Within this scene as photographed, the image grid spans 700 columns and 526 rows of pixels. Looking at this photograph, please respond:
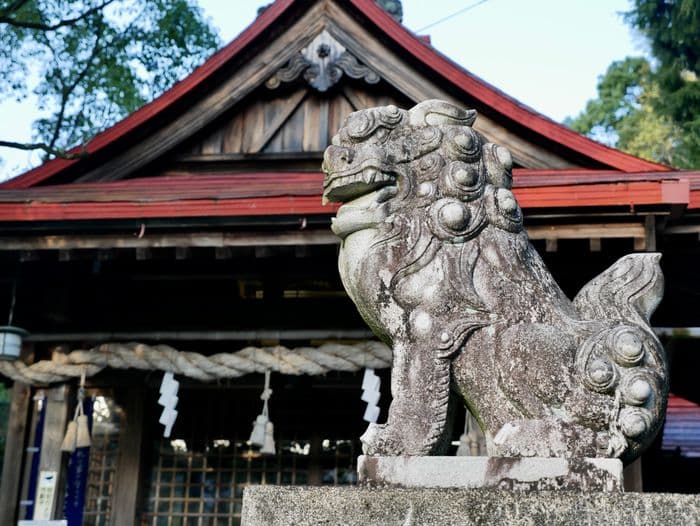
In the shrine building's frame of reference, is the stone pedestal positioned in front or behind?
in front

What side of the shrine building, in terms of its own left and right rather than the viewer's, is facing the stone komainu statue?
front

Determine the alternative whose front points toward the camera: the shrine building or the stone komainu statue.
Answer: the shrine building

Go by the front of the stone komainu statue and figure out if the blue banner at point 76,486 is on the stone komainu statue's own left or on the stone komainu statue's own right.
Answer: on the stone komainu statue's own right

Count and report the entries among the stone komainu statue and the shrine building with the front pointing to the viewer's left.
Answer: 1

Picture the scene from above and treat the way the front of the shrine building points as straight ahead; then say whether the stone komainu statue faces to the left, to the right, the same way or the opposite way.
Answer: to the right

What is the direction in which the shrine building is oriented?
toward the camera

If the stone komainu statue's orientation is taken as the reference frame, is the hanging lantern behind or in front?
in front

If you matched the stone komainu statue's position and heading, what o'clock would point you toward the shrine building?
The shrine building is roughly at 2 o'clock from the stone komainu statue.

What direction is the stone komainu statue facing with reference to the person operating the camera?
facing to the left of the viewer
